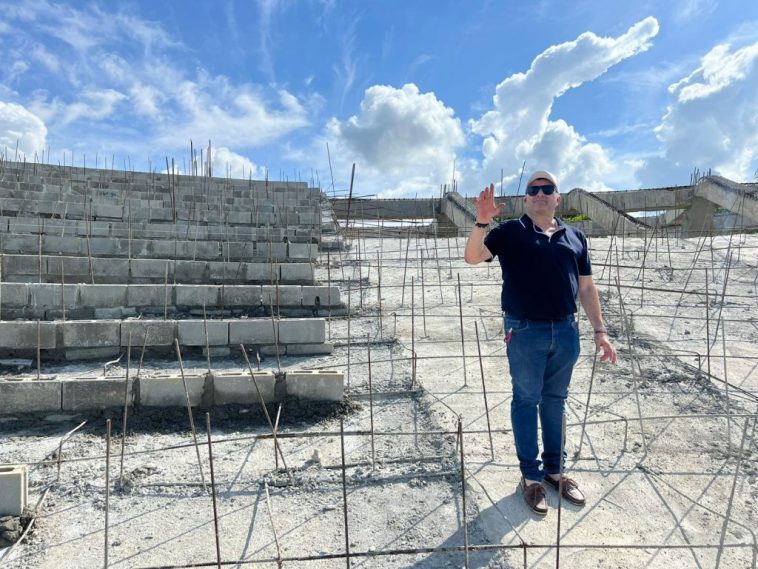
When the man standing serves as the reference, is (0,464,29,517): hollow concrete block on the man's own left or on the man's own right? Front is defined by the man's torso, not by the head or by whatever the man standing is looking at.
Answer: on the man's own right

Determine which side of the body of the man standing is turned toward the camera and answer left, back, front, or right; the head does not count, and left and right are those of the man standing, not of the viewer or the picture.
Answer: front

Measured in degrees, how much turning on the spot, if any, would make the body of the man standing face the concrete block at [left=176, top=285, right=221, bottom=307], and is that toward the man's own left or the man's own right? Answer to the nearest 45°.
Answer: approximately 135° to the man's own right

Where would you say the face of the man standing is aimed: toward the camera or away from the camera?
toward the camera

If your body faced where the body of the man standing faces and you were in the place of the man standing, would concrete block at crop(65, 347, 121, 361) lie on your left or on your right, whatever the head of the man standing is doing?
on your right
